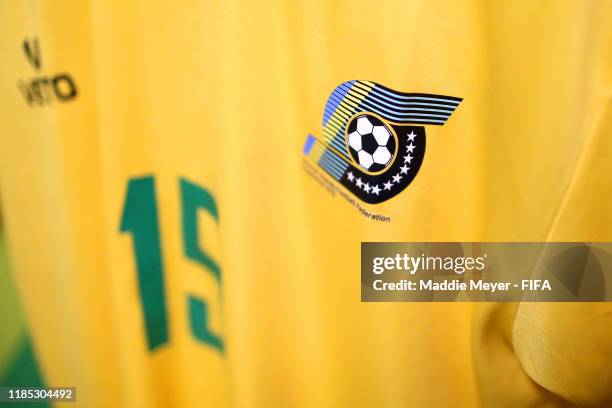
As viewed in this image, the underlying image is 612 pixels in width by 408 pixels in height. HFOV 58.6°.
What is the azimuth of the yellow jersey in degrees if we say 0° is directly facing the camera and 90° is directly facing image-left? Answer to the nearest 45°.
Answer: approximately 45°
